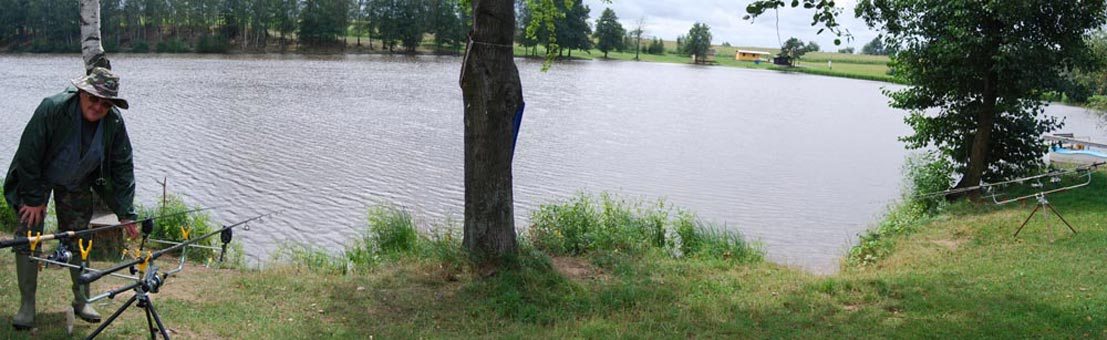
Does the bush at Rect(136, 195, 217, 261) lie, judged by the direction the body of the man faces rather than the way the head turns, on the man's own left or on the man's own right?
on the man's own left

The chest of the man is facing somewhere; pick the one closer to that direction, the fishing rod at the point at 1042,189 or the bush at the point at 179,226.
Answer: the fishing rod

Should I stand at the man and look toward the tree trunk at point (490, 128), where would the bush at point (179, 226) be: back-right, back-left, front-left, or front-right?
front-left

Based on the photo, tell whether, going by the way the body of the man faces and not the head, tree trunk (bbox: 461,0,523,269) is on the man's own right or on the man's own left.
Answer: on the man's own left

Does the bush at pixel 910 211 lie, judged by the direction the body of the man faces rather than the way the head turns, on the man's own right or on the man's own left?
on the man's own left

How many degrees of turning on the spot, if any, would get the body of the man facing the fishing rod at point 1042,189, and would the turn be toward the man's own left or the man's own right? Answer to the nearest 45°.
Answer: approximately 45° to the man's own left

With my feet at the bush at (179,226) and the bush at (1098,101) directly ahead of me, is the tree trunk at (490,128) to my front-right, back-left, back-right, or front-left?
front-right

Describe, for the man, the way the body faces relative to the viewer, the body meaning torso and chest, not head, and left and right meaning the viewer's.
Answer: facing the viewer and to the right of the viewer

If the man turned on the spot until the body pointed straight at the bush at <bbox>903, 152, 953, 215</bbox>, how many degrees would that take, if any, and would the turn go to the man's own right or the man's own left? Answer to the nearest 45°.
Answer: approximately 45° to the man's own left

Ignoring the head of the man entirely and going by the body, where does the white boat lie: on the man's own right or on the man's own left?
on the man's own left

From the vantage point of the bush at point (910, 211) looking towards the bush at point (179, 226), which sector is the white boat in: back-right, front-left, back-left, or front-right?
back-right
